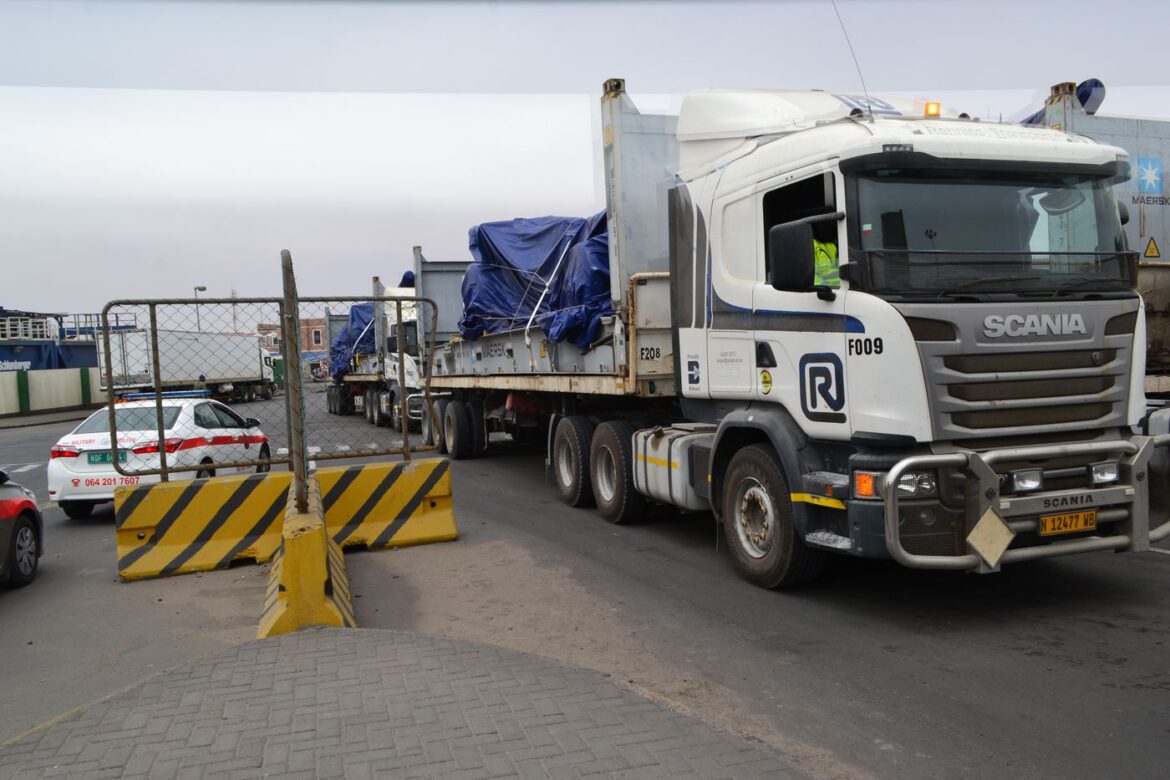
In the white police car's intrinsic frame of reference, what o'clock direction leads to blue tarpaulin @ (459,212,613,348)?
The blue tarpaulin is roughly at 2 o'clock from the white police car.

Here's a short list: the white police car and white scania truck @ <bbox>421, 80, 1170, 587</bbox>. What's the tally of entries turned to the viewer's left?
0

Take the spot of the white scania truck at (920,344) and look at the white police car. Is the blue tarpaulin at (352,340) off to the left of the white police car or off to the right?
right

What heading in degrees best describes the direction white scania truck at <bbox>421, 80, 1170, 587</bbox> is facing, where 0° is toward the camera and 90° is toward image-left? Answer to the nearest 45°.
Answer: approximately 315°

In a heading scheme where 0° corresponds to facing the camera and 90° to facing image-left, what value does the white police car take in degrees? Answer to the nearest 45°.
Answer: approximately 225°

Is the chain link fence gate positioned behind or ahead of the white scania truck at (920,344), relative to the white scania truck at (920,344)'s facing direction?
behind

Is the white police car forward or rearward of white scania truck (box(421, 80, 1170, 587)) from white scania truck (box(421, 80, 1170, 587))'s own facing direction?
rearward

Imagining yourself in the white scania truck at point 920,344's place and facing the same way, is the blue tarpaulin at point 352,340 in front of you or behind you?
behind

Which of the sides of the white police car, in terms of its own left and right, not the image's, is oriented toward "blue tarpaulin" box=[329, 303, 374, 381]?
front

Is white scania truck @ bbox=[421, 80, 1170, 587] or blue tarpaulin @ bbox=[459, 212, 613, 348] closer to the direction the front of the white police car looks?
the blue tarpaulin

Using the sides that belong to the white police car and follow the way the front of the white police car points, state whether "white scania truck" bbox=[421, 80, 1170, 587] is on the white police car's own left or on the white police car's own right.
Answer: on the white police car's own right
